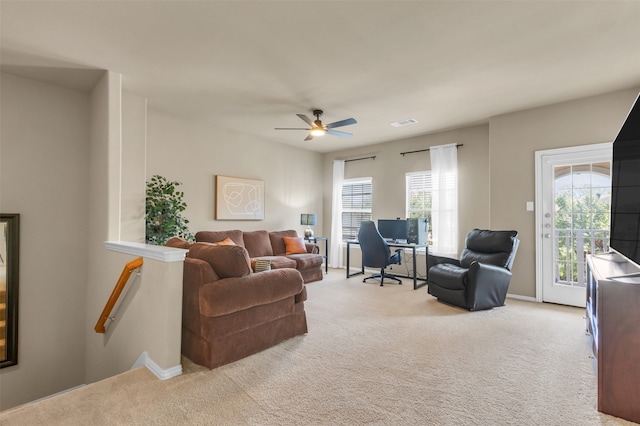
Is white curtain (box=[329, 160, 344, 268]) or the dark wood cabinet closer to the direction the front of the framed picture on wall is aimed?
the dark wood cabinet

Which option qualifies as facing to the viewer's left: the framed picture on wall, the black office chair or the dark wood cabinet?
the dark wood cabinet

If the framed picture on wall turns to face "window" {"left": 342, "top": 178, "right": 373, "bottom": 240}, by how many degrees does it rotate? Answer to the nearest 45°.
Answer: approximately 45° to its left

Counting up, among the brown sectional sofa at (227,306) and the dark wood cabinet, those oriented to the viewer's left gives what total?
1

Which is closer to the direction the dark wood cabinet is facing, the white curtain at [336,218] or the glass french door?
the white curtain

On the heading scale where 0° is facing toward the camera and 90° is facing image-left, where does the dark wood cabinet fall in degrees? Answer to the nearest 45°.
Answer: approximately 90°

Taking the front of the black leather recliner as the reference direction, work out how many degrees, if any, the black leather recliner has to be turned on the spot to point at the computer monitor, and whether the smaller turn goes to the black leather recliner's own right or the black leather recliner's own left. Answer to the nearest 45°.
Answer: approximately 90° to the black leather recliner's own right

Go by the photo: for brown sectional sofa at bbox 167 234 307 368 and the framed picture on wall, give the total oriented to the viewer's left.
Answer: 0

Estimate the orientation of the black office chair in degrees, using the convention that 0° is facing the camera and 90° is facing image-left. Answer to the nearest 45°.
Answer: approximately 225°

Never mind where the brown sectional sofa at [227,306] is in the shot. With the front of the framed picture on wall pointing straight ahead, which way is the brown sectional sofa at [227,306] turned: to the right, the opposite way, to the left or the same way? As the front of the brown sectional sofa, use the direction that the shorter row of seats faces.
to the left

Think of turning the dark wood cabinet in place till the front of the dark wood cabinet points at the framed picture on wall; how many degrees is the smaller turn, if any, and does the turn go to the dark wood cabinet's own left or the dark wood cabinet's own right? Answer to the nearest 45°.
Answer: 0° — it already faces it

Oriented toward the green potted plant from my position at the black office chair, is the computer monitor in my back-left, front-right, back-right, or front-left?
back-right

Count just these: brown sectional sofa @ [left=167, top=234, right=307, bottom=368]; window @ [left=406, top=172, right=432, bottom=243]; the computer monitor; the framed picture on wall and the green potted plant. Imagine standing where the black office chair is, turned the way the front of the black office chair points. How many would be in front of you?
2

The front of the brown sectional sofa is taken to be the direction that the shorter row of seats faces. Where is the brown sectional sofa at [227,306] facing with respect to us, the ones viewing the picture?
facing away from the viewer and to the right of the viewer
